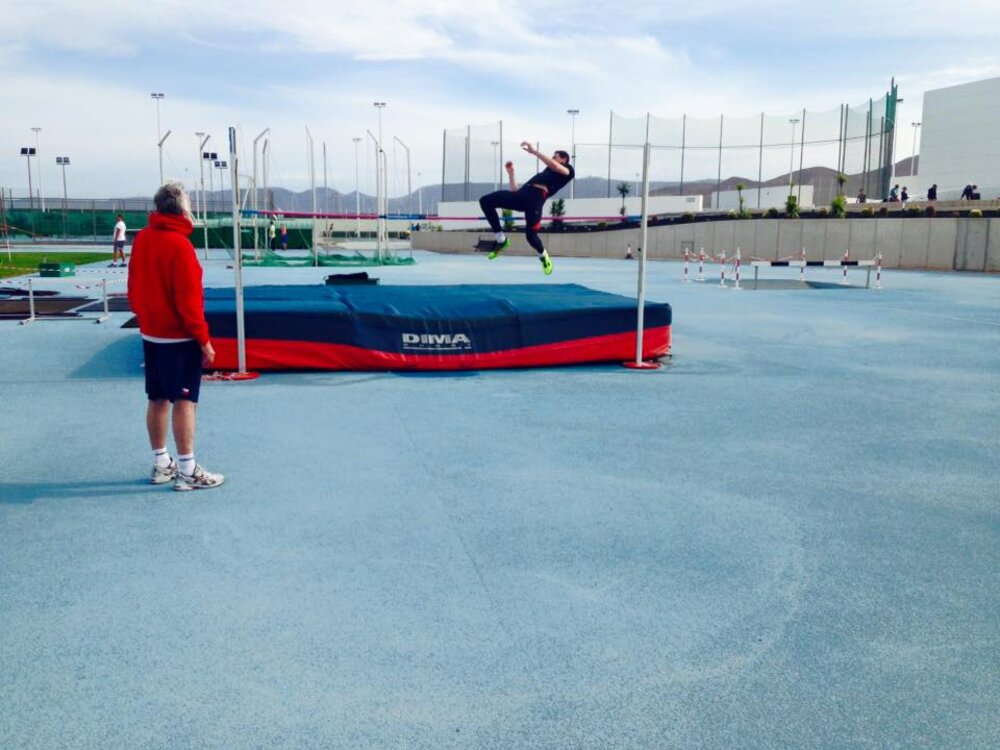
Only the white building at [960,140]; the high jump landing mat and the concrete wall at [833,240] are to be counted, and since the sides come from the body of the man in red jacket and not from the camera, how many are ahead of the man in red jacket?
3

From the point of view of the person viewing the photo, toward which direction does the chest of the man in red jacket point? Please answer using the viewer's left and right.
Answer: facing away from the viewer and to the right of the viewer

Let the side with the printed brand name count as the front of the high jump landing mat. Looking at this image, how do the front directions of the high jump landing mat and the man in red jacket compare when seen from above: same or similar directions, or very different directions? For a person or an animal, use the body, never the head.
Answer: very different directions

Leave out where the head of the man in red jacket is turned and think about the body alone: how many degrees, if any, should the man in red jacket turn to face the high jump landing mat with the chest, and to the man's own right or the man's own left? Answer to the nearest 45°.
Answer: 0° — they already face it

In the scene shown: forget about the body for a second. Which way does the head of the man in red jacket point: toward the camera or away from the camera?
away from the camera

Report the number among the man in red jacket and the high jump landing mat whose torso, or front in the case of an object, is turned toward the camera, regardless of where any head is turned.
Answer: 1

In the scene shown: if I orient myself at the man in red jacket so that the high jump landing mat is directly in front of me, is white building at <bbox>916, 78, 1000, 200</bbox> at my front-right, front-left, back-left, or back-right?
front-right

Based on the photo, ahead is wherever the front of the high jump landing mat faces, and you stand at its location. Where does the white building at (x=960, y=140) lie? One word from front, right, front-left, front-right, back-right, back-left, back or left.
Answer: back-left

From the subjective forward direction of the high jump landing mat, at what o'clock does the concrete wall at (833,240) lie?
The concrete wall is roughly at 7 o'clock from the high jump landing mat.

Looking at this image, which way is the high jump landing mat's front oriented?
toward the camera

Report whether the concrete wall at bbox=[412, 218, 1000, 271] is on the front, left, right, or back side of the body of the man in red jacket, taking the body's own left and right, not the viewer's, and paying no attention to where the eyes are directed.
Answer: front
